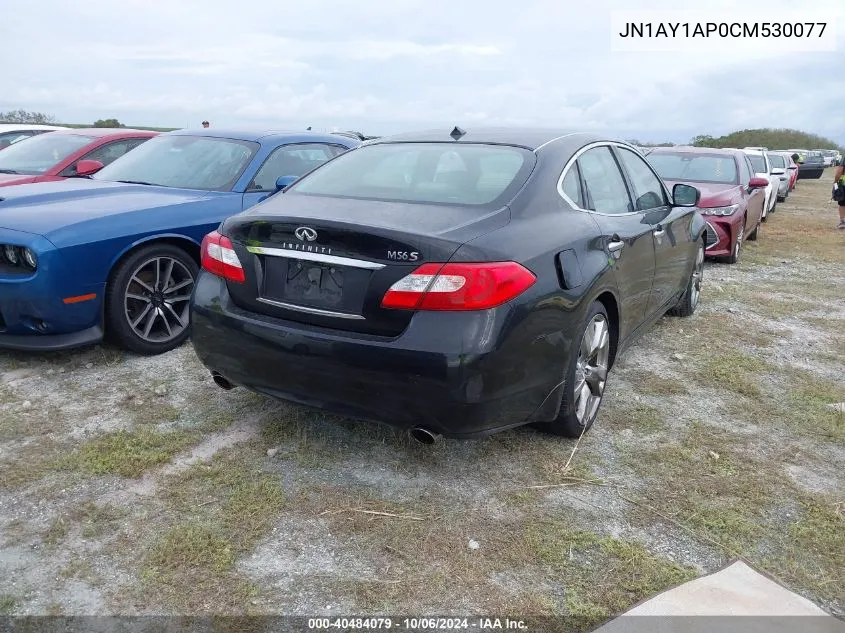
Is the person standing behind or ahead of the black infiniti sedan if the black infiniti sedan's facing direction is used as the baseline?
ahead

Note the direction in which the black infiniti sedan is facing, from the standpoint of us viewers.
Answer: facing away from the viewer and to the right of the viewer

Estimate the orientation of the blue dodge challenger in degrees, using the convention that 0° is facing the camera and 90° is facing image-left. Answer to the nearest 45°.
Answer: approximately 45°

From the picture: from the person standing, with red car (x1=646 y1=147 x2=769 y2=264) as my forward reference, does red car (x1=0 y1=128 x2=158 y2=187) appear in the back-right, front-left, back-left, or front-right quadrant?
front-right

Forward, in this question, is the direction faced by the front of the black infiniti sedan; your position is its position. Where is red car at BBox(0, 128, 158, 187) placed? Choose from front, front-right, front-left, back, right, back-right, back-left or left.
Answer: left

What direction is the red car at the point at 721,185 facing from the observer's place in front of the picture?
facing the viewer and to the left of the viewer

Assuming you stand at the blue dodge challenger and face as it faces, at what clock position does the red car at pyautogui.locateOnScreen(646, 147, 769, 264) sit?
The red car is roughly at 7 o'clock from the blue dodge challenger.

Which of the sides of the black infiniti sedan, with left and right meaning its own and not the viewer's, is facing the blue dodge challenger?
left

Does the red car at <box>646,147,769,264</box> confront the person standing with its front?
no

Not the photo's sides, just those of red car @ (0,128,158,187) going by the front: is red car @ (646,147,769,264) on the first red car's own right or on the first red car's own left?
on the first red car's own left

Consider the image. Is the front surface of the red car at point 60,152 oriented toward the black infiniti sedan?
no

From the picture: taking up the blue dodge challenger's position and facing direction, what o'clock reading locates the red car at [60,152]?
The red car is roughly at 4 o'clock from the blue dodge challenger.

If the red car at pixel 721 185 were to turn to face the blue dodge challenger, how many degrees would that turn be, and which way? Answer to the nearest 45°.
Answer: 0° — it already faces it

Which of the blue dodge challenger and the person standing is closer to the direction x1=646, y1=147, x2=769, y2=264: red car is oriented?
the blue dodge challenger

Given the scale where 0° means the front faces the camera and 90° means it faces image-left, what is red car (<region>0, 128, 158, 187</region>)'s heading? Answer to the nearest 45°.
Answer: approximately 45°

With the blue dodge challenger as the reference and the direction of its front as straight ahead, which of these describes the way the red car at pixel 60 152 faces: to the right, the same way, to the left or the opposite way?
the same way

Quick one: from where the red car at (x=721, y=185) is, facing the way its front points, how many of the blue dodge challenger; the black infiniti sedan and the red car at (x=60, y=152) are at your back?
0

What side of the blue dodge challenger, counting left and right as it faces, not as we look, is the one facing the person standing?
back

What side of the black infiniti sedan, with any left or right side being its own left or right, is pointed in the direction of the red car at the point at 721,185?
front
